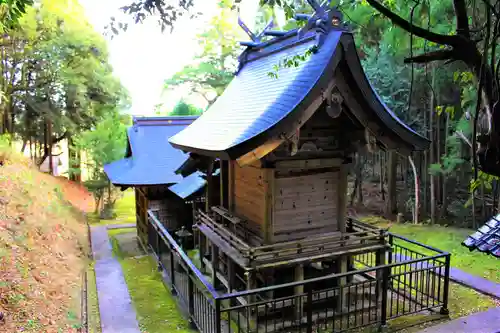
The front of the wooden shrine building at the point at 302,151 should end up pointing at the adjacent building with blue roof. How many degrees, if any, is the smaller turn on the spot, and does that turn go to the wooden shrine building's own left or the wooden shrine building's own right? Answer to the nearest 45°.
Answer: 0° — it already faces it

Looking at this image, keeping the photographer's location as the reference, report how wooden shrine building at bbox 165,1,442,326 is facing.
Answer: facing away from the viewer and to the left of the viewer
